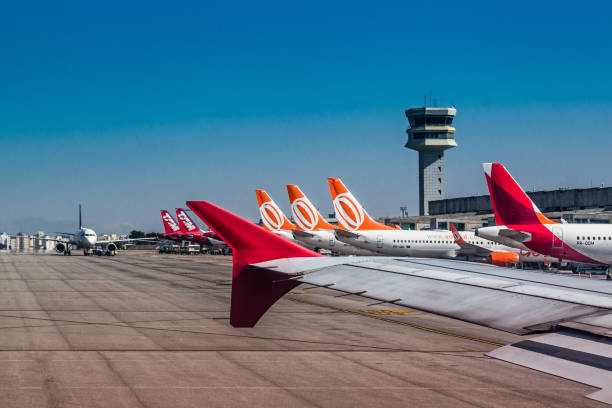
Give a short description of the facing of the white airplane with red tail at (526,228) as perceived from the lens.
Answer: facing to the right of the viewer
